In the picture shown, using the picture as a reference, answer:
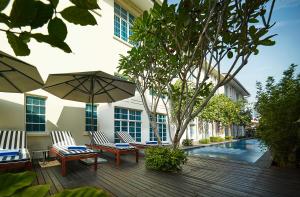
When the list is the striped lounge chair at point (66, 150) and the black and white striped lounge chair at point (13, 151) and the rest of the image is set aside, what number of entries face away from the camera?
0

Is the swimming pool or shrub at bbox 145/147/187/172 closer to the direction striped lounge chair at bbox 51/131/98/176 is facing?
the shrub

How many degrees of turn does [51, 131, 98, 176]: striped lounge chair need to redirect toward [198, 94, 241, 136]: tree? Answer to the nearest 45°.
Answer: approximately 90° to its left

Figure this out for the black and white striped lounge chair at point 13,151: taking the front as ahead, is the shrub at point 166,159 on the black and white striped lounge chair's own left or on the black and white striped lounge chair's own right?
on the black and white striped lounge chair's own left

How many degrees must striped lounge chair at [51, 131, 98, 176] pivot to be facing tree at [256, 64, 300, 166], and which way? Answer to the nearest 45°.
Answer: approximately 45° to its left

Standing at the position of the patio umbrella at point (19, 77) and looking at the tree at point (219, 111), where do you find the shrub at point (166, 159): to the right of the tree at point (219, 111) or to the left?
right

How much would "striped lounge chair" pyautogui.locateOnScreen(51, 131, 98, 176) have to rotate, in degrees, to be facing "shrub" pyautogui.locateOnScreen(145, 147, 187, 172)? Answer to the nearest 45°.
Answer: approximately 45° to its left

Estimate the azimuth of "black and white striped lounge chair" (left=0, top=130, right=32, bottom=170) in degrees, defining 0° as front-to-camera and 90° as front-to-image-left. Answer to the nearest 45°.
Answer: approximately 0°

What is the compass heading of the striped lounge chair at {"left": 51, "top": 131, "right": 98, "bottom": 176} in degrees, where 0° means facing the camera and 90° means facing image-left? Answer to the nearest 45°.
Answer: approximately 315°
